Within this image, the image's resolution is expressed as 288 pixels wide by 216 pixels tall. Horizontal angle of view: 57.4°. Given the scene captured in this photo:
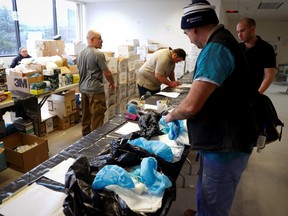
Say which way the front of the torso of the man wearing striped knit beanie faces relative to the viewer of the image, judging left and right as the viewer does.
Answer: facing to the left of the viewer

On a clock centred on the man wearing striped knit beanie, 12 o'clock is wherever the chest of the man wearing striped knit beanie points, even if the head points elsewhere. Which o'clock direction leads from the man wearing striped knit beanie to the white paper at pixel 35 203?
The white paper is roughly at 11 o'clock from the man wearing striped knit beanie.

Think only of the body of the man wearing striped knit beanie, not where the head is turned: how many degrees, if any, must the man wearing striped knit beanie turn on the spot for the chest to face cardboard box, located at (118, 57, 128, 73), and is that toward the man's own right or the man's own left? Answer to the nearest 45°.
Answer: approximately 45° to the man's own right

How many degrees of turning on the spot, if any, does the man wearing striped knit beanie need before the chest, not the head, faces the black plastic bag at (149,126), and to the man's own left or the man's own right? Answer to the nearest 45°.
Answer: approximately 45° to the man's own right

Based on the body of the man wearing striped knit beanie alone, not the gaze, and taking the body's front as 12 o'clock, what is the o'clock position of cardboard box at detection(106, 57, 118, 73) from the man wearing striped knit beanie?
The cardboard box is roughly at 2 o'clock from the man wearing striped knit beanie.

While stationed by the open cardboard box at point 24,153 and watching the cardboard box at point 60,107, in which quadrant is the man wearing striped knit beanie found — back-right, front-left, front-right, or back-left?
back-right
